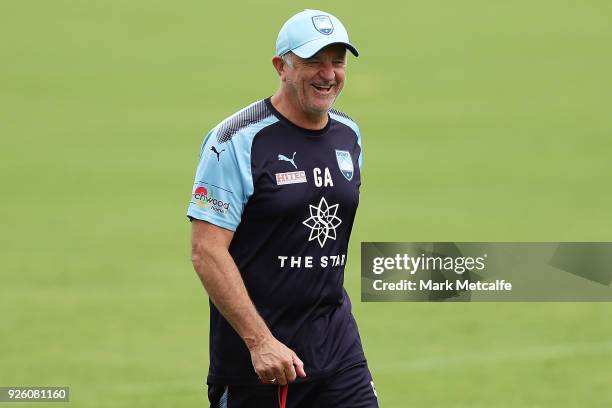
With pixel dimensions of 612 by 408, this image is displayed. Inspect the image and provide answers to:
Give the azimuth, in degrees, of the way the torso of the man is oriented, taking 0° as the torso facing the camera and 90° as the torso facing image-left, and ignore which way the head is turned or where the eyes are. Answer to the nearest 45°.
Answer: approximately 315°

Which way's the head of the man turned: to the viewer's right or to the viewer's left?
to the viewer's right
